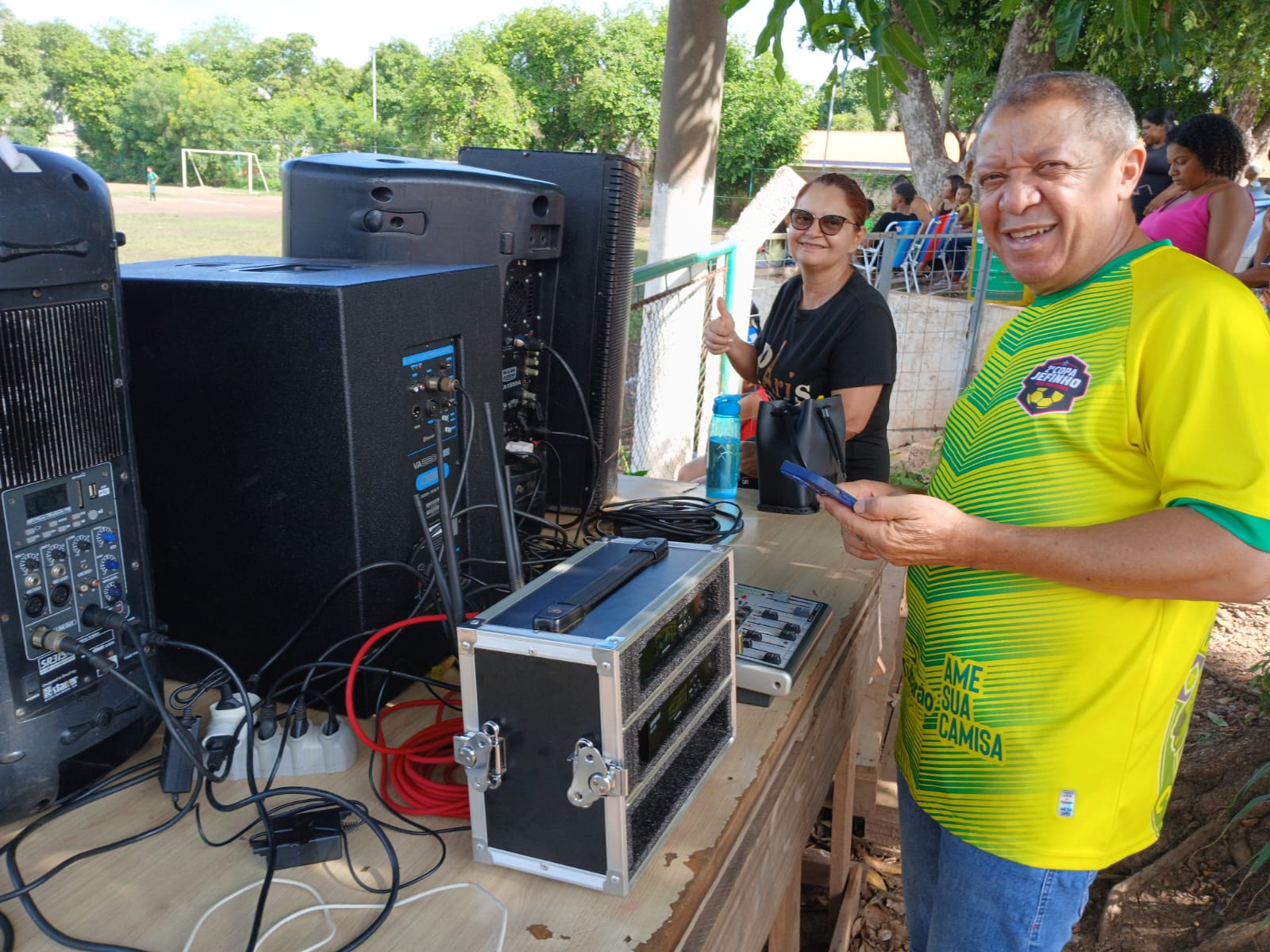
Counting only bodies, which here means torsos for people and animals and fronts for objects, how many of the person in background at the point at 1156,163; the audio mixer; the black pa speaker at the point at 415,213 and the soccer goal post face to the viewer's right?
1

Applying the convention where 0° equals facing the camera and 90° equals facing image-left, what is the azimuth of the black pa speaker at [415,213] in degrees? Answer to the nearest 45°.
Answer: approximately 135°

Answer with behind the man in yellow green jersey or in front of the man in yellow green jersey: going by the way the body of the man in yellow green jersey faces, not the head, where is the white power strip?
in front

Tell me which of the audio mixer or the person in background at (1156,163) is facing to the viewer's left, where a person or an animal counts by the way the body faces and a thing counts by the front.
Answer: the person in background

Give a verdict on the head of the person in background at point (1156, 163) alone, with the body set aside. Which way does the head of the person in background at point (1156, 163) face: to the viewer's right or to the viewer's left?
to the viewer's left

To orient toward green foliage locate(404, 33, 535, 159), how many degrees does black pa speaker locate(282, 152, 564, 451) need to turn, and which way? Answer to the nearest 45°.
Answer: approximately 45° to its right

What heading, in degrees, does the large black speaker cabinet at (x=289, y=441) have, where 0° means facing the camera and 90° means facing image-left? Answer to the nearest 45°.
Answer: approximately 135°

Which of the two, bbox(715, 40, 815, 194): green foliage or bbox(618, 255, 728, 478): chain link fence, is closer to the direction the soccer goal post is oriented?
the chain link fence

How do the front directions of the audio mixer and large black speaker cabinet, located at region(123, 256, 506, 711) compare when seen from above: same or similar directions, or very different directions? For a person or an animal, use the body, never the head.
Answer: very different directions

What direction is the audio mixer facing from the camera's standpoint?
to the viewer's right

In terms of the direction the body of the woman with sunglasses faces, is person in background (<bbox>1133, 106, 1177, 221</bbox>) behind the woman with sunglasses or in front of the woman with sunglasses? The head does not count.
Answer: behind

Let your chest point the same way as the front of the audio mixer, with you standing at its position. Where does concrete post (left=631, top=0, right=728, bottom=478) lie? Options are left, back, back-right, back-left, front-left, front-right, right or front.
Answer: left
